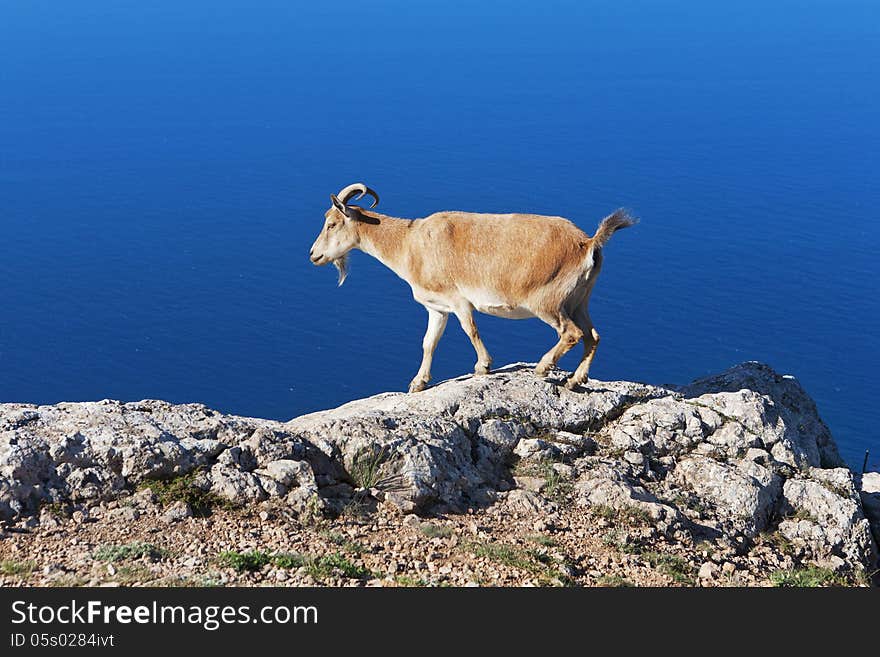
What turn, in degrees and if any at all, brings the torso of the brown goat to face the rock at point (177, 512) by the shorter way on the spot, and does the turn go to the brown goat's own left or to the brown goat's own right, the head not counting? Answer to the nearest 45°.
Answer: approximately 45° to the brown goat's own left

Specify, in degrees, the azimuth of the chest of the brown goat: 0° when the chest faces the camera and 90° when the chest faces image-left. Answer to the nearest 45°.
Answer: approximately 90°

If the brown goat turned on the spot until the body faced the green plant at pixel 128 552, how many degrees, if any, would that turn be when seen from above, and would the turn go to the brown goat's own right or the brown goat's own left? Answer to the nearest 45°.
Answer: approximately 45° to the brown goat's own left

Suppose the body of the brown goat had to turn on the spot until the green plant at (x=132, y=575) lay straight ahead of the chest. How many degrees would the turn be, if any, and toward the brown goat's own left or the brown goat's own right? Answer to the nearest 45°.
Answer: approximately 45° to the brown goat's own left
